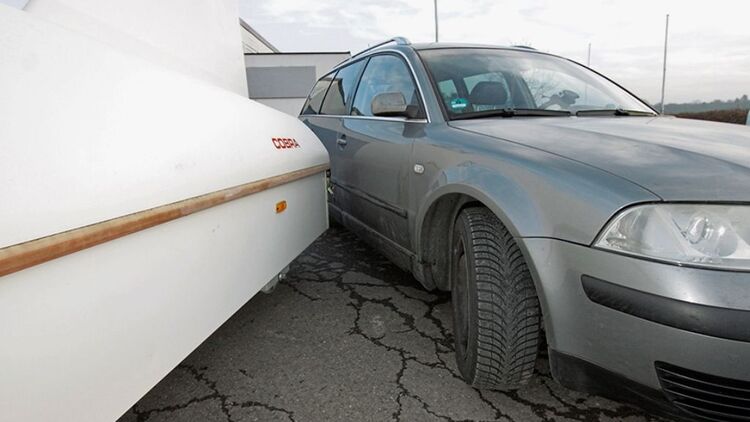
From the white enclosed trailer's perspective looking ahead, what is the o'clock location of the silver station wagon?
The silver station wagon is roughly at 2 o'clock from the white enclosed trailer.

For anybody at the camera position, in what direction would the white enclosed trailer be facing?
facing away from the viewer and to the right of the viewer

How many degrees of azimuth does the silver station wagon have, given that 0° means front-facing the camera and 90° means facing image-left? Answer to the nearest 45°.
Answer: approximately 315°

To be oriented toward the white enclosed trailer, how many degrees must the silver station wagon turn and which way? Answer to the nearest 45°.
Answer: approximately 90° to its right

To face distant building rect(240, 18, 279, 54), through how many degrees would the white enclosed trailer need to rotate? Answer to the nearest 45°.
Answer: approximately 45° to its left

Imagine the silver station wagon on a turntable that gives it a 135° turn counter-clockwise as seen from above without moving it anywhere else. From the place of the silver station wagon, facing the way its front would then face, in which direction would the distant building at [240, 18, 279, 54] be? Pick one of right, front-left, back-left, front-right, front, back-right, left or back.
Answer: front-left

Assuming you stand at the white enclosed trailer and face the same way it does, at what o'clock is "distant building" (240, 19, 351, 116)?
The distant building is roughly at 11 o'clock from the white enclosed trailer.

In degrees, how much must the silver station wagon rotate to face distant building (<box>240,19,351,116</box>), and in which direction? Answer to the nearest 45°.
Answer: approximately 180°
